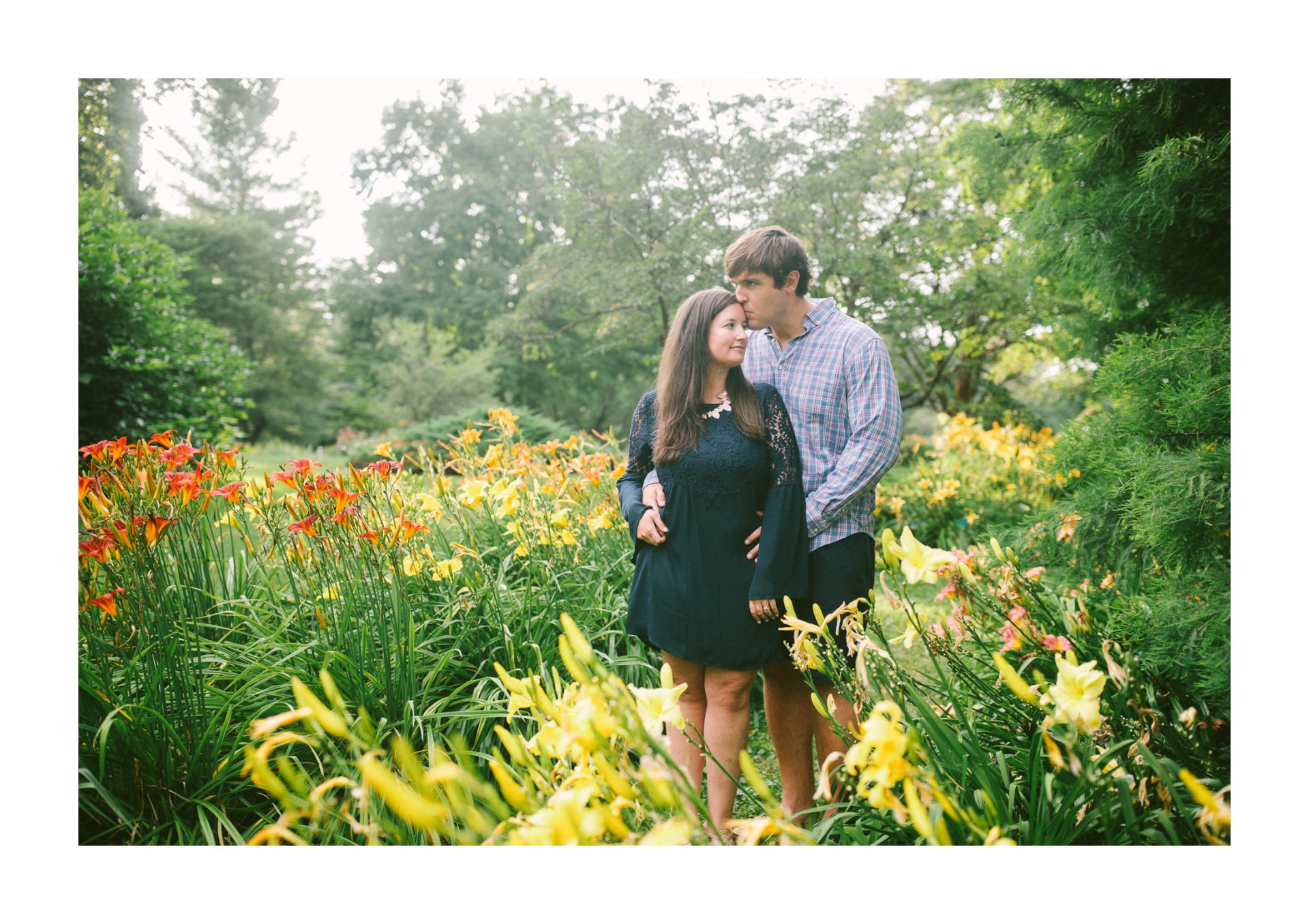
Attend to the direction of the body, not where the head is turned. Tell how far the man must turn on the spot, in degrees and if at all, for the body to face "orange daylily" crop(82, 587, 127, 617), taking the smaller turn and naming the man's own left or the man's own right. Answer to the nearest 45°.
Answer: approximately 45° to the man's own right

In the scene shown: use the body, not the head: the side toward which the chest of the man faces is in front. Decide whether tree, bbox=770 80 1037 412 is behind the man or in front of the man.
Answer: behind

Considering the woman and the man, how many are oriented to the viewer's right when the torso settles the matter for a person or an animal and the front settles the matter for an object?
0

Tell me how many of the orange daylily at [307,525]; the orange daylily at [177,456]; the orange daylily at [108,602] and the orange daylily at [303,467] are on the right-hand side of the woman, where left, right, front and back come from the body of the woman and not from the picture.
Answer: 4

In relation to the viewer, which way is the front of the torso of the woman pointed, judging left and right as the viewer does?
facing the viewer

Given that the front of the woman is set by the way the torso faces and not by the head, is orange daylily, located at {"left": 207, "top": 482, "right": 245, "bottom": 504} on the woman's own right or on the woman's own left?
on the woman's own right

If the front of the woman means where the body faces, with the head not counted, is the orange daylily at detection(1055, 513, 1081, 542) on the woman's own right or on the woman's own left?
on the woman's own left

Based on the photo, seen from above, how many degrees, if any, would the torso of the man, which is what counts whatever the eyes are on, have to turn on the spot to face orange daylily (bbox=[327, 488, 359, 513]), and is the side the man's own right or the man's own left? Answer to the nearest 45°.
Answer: approximately 45° to the man's own right

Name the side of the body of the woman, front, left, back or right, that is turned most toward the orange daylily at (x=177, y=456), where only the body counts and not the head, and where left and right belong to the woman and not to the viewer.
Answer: right

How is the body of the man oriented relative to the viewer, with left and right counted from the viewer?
facing the viewer and to the left of the viewer

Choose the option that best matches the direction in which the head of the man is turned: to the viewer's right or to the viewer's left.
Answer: to the viewer's left
